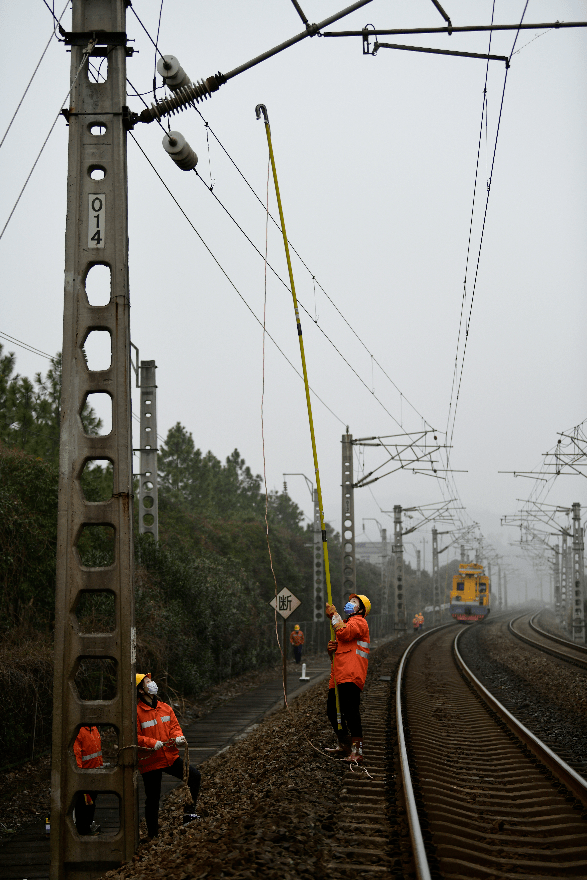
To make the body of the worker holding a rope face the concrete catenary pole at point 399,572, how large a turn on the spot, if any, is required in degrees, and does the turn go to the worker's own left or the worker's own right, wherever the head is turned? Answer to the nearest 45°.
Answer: approximately 135° to the worker's own left

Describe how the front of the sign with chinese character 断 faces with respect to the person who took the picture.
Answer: facing the viewer

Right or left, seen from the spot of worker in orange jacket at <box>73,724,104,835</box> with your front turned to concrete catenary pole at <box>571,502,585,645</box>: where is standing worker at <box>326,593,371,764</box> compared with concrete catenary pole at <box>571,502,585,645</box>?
right

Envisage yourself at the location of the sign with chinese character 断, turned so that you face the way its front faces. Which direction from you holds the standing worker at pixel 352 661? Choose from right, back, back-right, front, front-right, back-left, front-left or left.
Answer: front

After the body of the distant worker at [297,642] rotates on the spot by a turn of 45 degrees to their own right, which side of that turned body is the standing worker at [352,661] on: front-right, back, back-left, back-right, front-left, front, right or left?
front-left

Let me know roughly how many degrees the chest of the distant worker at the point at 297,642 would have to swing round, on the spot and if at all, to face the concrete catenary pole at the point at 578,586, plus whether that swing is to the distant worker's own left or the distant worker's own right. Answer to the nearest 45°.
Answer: approximately 135° to the distant worker's own left

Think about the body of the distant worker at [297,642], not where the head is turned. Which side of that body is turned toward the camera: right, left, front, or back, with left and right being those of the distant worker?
front

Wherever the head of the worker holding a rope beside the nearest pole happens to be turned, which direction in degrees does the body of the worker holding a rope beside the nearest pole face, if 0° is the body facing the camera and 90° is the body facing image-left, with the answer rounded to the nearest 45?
approximately 315°

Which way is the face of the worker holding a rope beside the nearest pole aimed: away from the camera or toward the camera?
toward the camera

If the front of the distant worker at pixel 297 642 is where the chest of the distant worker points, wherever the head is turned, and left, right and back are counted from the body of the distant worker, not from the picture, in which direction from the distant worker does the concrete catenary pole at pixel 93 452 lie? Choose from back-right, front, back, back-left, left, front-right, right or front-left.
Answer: front

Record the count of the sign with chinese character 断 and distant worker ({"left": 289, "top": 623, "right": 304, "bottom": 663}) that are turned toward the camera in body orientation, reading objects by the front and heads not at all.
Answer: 2
